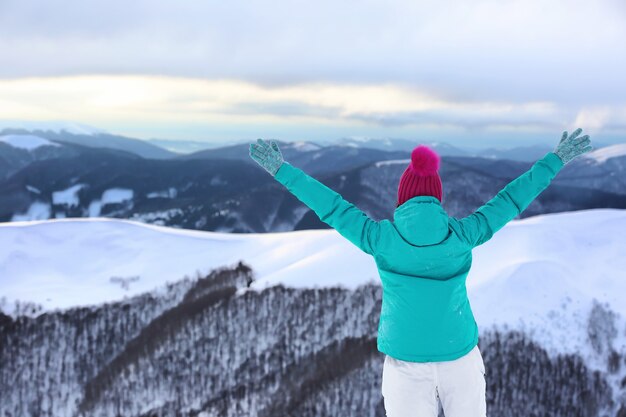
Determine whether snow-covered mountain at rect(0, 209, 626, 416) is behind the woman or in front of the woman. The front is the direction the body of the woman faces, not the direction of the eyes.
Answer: in front

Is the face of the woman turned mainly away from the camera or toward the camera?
away from the camera

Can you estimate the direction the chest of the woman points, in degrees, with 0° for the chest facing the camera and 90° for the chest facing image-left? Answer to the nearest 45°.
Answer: approximately 180°
